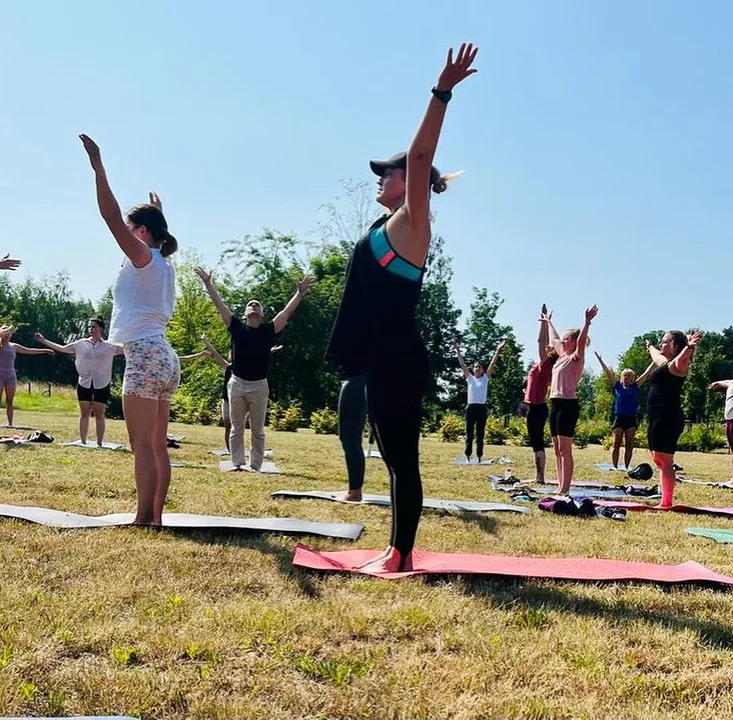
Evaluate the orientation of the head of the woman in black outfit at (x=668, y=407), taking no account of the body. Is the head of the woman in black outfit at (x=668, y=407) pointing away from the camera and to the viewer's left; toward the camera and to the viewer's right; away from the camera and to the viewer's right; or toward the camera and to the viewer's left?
toward the camera and to the viewer's left

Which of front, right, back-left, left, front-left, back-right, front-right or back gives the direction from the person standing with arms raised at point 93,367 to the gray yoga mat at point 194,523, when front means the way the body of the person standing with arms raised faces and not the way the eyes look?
front

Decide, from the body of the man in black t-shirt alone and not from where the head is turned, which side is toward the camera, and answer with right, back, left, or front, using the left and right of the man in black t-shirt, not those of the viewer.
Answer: front

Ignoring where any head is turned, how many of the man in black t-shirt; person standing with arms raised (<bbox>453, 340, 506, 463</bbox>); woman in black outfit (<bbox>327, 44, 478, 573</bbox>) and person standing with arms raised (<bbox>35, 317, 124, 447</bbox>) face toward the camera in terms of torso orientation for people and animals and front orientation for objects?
3

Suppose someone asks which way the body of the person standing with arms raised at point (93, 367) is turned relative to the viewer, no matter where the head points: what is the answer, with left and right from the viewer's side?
facing the viewer

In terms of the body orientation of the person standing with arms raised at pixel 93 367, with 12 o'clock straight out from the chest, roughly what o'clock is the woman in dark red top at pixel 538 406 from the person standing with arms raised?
The woman in dark red top is roughly at 10 o'clock from the person standing with arms raised.
